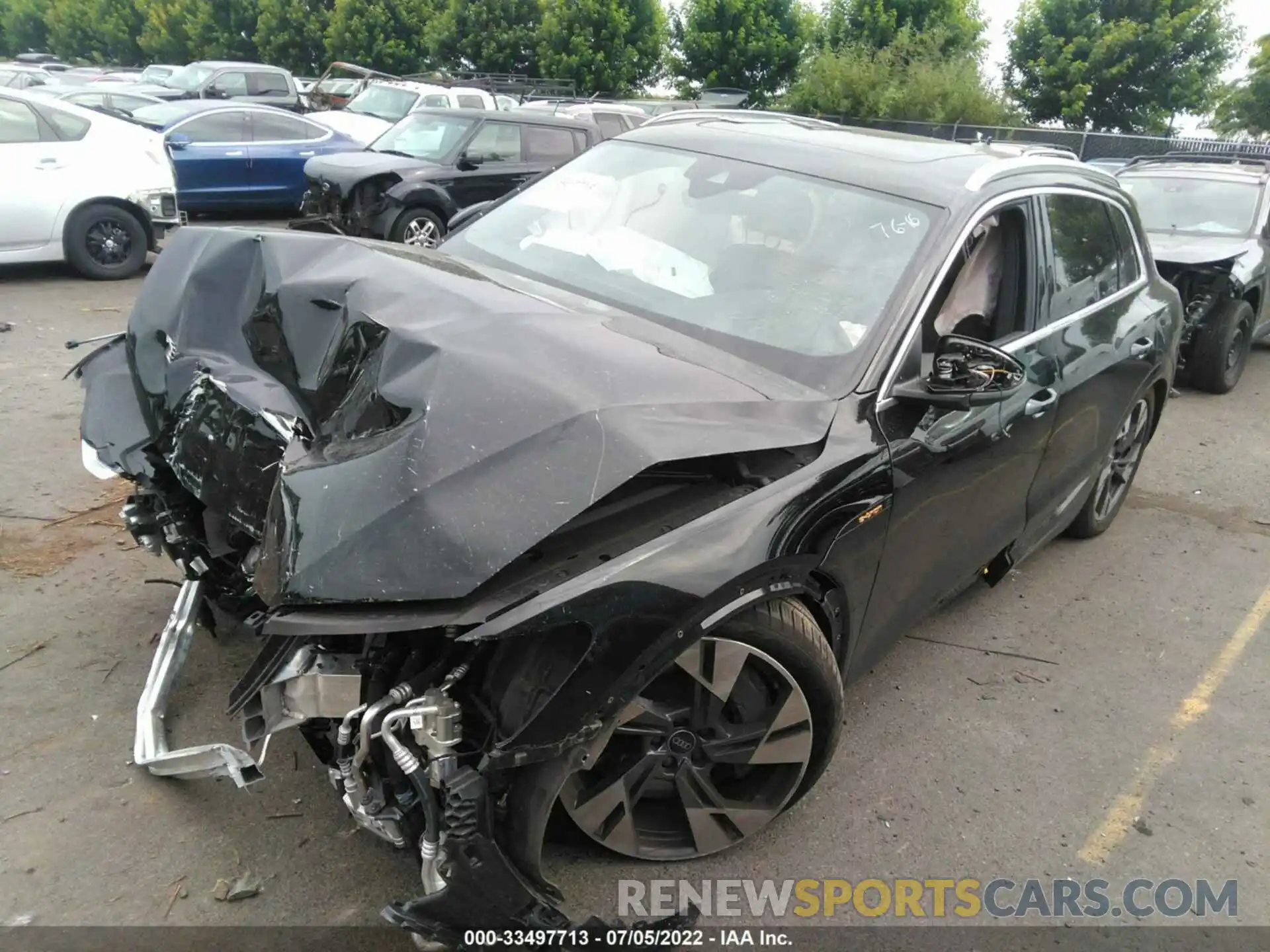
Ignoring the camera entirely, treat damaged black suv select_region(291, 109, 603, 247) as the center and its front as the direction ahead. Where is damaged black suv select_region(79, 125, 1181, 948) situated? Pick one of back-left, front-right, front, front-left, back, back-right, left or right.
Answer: front-left

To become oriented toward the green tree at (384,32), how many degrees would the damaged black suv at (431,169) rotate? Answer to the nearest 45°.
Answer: approximately 135° to its right

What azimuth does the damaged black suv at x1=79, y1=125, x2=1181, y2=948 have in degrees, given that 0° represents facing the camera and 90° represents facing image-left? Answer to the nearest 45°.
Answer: approximately 45°

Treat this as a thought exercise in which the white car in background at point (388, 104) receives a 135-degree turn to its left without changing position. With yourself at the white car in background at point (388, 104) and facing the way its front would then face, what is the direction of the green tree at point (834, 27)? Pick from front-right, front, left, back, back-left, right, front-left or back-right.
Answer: front-left

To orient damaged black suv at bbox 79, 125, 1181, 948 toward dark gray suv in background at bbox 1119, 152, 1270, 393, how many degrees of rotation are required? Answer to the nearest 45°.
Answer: approximately 180°

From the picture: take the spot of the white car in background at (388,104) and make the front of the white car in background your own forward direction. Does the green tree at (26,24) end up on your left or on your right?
on your right

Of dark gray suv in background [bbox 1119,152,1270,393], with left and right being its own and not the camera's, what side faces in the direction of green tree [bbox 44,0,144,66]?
right

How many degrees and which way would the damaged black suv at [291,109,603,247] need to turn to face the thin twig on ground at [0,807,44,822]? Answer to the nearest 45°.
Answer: approximately 45° to its left

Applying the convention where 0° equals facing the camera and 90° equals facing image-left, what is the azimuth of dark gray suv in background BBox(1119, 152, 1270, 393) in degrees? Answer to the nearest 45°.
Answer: approximately 45°

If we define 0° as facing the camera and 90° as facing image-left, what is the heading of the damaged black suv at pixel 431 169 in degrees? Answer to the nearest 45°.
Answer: approximately 45°

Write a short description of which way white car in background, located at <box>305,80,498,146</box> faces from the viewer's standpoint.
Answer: facing the viewer and to the left of the viewer

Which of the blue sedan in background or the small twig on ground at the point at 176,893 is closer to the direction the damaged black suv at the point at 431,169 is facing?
the small twig on ground

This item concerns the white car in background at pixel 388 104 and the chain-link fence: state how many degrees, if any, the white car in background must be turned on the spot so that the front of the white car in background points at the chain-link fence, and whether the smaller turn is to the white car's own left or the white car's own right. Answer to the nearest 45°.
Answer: approximately 135° to the white car's own left

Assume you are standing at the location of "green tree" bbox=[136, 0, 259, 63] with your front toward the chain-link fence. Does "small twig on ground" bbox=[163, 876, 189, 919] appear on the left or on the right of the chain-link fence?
right

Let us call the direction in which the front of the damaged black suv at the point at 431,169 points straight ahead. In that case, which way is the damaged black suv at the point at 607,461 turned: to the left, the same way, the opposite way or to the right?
the same way
